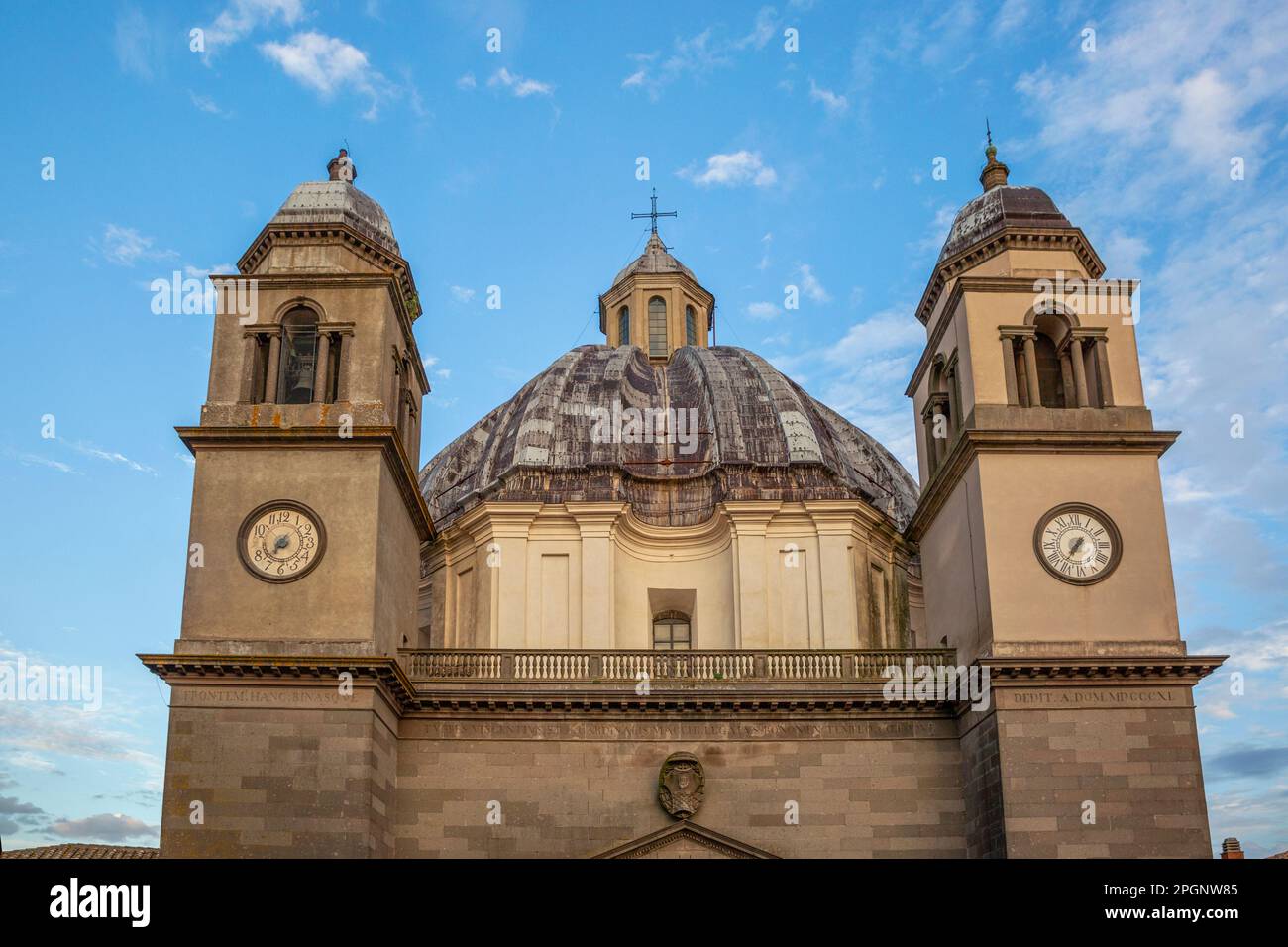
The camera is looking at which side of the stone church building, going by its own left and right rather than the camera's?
front
